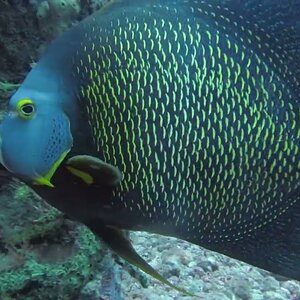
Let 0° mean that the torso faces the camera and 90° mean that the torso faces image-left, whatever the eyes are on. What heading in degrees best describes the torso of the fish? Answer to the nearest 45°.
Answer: approximately 90°

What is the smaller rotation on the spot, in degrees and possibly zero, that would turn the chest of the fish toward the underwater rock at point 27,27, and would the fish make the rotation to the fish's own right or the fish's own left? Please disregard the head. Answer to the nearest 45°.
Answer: approximately 45° to the fish's own right
